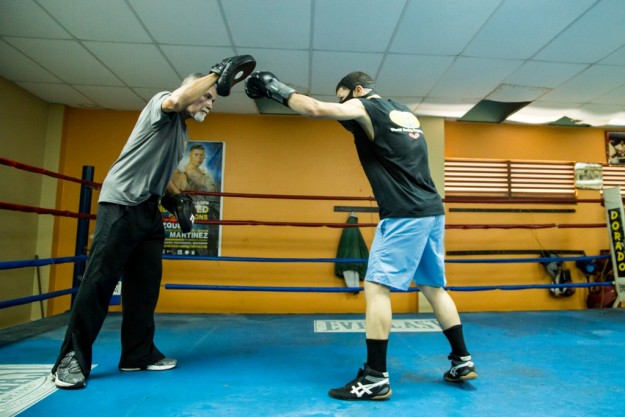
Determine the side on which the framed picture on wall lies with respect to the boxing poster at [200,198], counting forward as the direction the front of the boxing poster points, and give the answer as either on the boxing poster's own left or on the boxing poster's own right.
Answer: on the boxing poster's own left

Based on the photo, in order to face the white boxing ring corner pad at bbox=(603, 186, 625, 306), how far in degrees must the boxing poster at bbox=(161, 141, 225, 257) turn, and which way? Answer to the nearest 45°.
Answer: approximately 45° to its left

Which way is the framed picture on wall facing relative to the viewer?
toward the camera

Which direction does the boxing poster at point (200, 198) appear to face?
toward the camera

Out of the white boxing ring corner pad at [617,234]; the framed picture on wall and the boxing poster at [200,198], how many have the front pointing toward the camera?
3

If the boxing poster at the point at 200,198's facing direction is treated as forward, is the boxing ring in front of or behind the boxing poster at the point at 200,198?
in front

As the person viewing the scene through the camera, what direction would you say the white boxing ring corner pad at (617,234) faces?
facing the viewer

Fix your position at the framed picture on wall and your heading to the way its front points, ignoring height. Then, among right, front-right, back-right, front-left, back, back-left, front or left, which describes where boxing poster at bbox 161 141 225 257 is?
front-right

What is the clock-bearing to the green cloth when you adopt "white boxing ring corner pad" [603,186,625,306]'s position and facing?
The green cloth is roughly at 2 o'clock from the white boxing ring corner pad.

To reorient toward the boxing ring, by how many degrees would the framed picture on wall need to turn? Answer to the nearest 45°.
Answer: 0° — it already faces it
